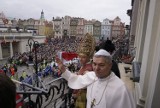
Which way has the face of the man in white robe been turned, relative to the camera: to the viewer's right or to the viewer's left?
to the viewer's left

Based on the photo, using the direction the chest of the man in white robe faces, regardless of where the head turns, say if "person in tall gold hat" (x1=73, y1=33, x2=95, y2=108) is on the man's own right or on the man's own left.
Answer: on the man's own right

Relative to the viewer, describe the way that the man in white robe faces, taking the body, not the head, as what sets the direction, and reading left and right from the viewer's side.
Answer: facing the viewer and to the left of the viewer
